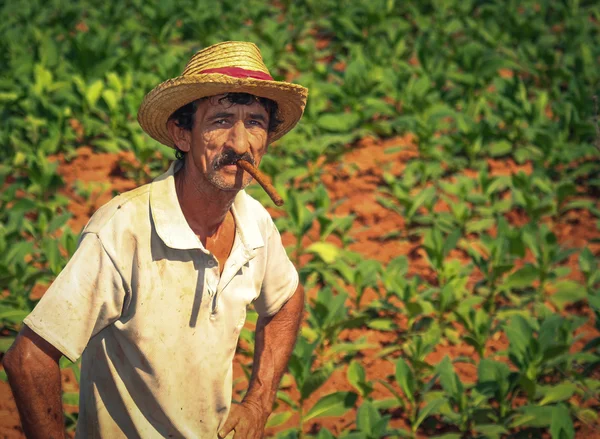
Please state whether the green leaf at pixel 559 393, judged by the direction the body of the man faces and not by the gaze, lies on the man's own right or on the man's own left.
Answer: on the man's own left

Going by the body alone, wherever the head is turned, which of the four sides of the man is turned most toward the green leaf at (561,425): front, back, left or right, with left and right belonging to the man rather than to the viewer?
left

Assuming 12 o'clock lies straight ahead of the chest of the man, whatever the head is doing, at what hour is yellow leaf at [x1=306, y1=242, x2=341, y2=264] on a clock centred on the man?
The yellow leaf is roughly at 8 o'clock from the man.

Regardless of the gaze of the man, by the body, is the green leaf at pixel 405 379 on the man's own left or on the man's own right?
on the man's own left

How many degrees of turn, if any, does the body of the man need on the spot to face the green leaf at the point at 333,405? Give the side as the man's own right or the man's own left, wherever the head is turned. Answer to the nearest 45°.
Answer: approximately 90° to the man's own left

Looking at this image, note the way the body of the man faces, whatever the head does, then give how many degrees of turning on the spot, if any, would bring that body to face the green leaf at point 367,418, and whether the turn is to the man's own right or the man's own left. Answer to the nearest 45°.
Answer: approximately 90° to the man's own left

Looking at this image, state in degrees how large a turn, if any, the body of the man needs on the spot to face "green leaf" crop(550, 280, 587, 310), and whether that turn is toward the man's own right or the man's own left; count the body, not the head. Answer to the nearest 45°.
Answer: approximately 90° to the man's own left

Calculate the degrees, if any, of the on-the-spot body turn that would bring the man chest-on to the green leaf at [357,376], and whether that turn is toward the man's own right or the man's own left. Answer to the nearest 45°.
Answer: approximately 90° to the man's own left

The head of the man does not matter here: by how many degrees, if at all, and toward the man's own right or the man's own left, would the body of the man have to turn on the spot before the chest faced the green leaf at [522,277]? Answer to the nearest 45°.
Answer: approximately 90° to the man's own left

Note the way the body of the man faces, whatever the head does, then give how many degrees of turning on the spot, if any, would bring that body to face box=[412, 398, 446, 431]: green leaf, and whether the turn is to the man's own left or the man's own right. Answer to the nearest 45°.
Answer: approximately 90° to the man's own left

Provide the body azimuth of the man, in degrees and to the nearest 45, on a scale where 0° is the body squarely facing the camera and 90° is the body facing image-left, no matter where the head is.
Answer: approximately 315°

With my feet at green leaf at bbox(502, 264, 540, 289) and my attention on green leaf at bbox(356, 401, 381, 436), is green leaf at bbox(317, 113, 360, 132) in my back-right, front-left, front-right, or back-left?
back-right
